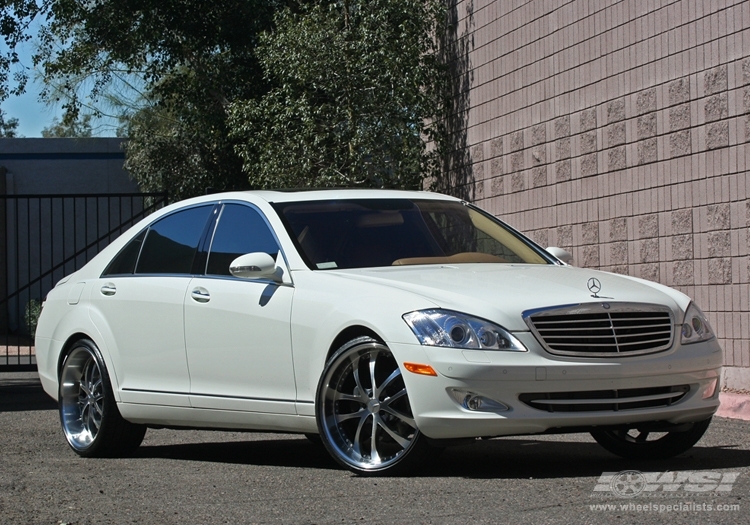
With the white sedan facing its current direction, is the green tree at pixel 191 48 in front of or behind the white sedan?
behind

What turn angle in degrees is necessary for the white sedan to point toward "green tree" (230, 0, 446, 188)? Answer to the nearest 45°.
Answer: approximately 135° to its left

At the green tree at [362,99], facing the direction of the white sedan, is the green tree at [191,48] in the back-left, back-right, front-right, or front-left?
back-right
